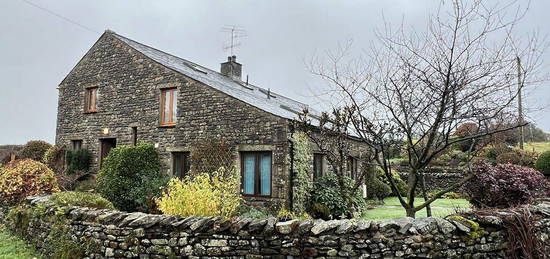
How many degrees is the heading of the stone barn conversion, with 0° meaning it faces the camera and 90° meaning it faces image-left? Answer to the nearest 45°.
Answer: approximately 45°

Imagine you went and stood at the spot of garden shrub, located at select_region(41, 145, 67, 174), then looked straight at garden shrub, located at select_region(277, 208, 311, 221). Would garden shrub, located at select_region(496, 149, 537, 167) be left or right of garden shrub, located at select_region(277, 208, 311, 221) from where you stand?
left

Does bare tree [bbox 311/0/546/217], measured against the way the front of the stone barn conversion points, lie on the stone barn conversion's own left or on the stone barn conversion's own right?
on the stone barn conversion's own left

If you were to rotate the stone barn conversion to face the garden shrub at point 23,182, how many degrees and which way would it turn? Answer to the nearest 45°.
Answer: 0° — it already faces it

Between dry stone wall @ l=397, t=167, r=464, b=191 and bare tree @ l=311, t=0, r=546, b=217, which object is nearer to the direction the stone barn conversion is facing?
the bare tree

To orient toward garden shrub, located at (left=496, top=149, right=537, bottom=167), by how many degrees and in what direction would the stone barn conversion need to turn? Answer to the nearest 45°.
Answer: approximately 135° to its left

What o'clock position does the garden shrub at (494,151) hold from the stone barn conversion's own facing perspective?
The garden shrub is roughly at 7 o'clock from the stone barn conversion.

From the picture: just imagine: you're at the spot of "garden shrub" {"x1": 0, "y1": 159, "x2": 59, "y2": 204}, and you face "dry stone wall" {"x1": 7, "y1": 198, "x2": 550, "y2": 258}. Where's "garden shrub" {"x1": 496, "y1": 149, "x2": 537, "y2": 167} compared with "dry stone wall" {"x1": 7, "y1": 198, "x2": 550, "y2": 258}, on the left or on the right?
left

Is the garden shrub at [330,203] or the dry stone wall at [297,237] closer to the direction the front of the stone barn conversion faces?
the dry stone wall

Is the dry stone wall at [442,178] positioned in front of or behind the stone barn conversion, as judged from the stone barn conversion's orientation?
behind
